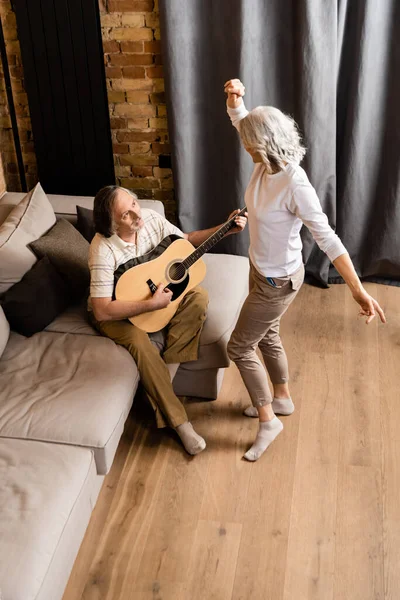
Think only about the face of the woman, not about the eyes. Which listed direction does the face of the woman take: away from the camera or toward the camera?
away from the camera

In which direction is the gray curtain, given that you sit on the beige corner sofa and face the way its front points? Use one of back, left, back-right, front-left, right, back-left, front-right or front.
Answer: left

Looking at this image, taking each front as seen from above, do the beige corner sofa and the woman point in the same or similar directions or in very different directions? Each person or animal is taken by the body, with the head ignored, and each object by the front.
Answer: very different directions

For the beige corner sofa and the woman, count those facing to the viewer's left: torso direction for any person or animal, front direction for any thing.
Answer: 1

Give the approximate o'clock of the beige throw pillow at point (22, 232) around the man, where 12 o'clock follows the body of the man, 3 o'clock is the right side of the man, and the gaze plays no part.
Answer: The beige throw pillow is roughly at 6 o'clock from the man.

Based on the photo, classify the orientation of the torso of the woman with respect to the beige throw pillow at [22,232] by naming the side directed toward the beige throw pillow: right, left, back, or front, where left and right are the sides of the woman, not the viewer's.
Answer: front

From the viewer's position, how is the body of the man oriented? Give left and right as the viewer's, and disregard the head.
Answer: facing the viewer and to the right of the viewer

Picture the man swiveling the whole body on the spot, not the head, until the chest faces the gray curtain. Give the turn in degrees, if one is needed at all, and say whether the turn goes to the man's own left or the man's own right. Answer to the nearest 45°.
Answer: approximately 90° to the man's own left

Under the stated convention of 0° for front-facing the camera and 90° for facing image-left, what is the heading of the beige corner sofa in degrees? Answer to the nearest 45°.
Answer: approximately 315°

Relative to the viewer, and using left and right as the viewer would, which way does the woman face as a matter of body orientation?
facing to the left of the viewer
